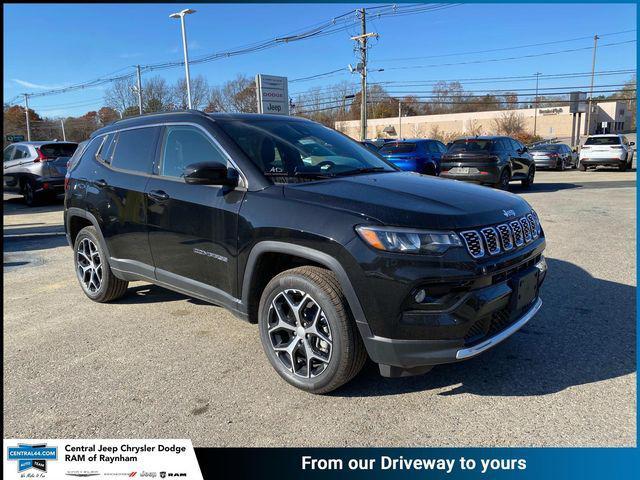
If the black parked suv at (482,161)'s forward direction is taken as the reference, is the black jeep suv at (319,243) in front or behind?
behind

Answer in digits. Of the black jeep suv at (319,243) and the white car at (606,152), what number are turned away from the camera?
1

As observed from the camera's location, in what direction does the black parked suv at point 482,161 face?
facing away from the viewer and to the right of the viewer

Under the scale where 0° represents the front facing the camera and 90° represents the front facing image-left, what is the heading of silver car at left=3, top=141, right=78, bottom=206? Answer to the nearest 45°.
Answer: approximately 135°

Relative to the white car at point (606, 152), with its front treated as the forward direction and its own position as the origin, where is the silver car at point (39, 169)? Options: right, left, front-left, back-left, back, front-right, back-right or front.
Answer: back-left

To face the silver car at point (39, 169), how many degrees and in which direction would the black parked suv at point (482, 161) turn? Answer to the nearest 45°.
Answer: approximately 135° to its left

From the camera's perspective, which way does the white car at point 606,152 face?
away from the camera

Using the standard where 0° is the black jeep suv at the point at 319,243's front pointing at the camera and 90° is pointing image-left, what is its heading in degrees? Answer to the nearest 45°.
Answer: approximately 315°

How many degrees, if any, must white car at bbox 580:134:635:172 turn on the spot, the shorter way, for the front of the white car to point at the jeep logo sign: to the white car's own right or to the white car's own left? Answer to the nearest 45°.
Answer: approximately 135° to the white car's own left

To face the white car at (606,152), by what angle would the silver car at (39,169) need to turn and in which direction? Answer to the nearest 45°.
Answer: approximately 135° to its right

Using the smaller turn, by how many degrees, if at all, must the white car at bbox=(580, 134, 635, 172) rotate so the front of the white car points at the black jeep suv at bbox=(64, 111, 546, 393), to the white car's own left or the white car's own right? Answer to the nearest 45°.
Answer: approximately 180°

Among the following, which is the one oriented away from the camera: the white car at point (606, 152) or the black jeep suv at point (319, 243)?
the white car

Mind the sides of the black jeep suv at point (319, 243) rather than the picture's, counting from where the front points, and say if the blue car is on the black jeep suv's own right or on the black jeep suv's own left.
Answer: on the black jeep suv's own left

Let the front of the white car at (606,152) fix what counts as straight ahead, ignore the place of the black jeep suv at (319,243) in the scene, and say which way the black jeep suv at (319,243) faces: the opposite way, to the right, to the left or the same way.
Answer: to the right
